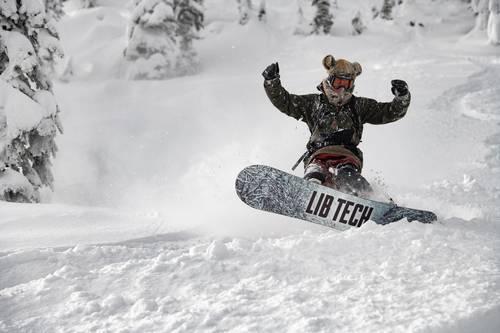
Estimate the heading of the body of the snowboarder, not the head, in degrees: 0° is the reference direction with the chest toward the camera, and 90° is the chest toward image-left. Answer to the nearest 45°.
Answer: approximately 0°

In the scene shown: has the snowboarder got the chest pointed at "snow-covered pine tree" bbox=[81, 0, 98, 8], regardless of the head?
no

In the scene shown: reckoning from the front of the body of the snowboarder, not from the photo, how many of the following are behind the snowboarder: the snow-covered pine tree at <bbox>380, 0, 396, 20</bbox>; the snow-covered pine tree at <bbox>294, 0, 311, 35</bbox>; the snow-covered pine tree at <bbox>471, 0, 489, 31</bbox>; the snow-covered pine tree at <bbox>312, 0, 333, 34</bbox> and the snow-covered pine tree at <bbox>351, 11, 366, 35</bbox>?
5

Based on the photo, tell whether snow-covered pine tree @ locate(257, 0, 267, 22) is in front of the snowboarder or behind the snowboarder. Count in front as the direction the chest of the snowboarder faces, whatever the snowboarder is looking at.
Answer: behind

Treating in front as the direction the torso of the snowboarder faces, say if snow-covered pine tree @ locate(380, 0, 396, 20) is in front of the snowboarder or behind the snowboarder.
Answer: behind

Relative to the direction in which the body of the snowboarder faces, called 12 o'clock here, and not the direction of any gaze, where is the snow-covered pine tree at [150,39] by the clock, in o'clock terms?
The snow-covered pine tree is roughly at 5 o'clock from the snowboarder.

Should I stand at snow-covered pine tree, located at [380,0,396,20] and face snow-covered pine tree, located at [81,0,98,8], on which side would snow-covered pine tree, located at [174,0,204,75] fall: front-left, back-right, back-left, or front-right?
front-left

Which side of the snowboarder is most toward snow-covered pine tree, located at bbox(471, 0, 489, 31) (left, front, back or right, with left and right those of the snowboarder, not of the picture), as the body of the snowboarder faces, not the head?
back

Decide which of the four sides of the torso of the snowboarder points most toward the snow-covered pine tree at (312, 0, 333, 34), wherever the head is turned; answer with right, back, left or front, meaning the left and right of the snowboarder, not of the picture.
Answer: back

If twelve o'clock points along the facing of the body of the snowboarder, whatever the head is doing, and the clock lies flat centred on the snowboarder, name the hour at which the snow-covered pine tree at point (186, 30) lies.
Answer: The snow-covered pine tree is roughly at 5 o'clock from the snowboarder.

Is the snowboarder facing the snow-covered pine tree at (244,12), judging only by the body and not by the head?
no

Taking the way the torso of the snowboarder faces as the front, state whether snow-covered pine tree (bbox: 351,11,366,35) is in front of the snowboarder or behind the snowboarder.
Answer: behind

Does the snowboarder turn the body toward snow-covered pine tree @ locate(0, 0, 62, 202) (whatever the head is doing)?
no

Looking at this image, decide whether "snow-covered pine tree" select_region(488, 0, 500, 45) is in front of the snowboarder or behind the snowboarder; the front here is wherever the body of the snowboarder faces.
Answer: behind

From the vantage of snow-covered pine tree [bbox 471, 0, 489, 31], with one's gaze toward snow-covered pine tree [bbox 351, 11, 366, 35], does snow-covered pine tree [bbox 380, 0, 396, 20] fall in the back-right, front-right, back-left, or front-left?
front-right
